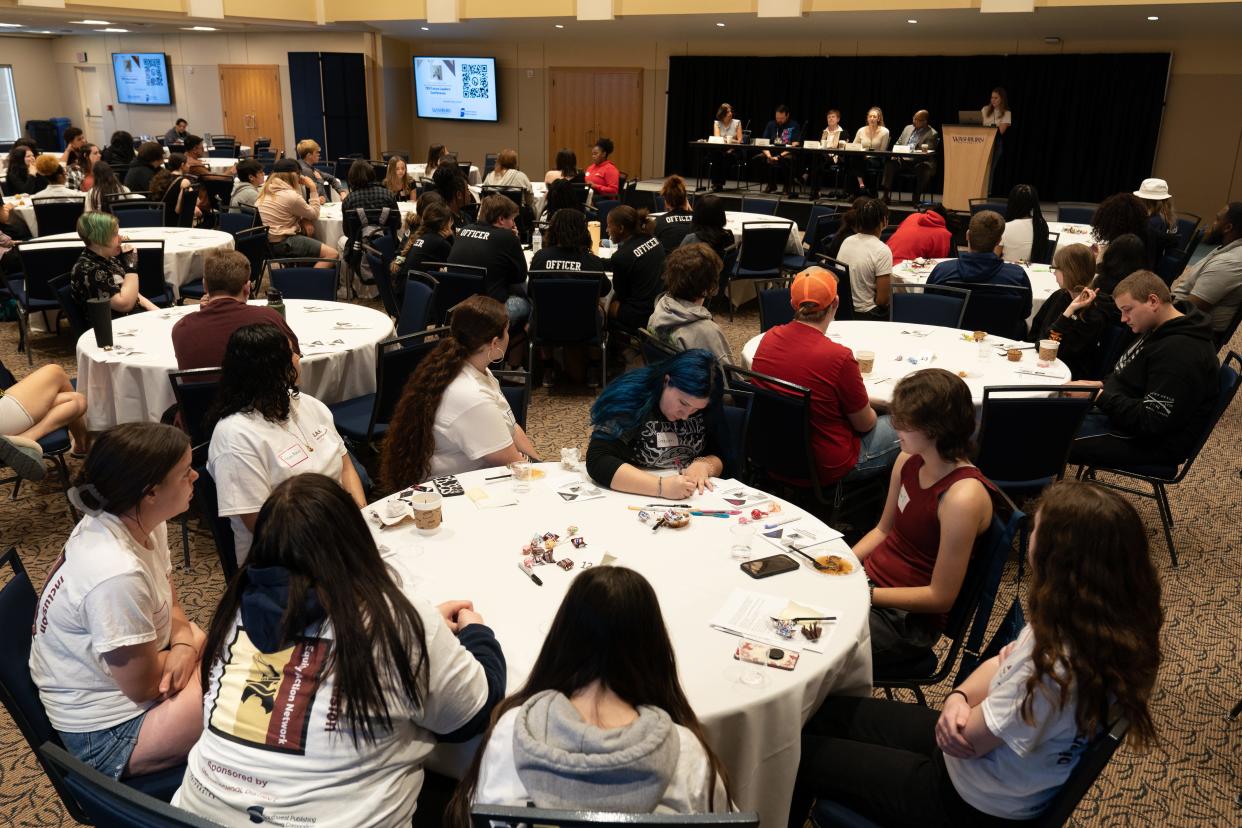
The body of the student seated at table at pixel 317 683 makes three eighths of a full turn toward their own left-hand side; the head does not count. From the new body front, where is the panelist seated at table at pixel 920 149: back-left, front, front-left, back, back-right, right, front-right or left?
back-right

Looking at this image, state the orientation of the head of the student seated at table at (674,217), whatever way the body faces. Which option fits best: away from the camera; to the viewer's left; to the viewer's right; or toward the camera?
away from the camera

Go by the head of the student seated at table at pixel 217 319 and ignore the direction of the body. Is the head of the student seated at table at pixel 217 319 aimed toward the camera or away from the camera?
away from the camera

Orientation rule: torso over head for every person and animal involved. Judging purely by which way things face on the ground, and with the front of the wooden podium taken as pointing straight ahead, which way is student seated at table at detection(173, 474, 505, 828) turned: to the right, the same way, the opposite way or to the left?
the opposite way

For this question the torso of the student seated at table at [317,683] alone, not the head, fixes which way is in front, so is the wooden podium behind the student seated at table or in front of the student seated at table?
in front

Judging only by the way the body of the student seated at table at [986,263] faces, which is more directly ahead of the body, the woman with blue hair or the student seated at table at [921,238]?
the student seated at table

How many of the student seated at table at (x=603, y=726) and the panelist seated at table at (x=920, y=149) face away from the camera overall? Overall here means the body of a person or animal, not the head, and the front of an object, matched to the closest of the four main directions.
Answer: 1

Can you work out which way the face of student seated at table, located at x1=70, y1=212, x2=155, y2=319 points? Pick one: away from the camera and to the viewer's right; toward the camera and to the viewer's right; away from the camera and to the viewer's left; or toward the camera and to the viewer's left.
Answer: away from the camera and to the viewer's right

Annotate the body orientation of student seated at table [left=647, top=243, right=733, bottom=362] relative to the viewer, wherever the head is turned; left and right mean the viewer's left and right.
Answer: facing away from the viewer and to the right of the viewer

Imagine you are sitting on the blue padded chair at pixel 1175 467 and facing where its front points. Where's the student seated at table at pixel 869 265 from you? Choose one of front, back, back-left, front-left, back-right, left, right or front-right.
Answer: front-right

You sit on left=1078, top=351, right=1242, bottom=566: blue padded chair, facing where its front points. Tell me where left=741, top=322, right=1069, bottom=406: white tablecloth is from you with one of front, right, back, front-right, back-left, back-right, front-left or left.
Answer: front

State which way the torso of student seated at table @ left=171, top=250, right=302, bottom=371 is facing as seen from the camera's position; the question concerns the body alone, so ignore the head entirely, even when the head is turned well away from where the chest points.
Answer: away from the camera

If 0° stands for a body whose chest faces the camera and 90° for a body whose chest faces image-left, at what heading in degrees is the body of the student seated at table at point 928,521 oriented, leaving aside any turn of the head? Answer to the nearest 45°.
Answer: approximately 45°

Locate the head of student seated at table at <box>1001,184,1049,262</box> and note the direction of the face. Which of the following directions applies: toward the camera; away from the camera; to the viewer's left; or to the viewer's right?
away from the camera

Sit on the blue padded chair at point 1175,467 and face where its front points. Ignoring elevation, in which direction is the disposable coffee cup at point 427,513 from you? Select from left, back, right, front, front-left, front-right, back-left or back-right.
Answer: front-left

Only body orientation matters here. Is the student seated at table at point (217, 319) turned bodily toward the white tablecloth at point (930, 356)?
no

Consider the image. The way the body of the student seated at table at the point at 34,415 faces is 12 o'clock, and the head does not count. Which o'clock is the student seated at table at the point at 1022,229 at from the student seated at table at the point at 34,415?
the student seated at table at the point at 1022,229 is roughly at 12 o'clock from the student seated at table at the point at 34,415.
